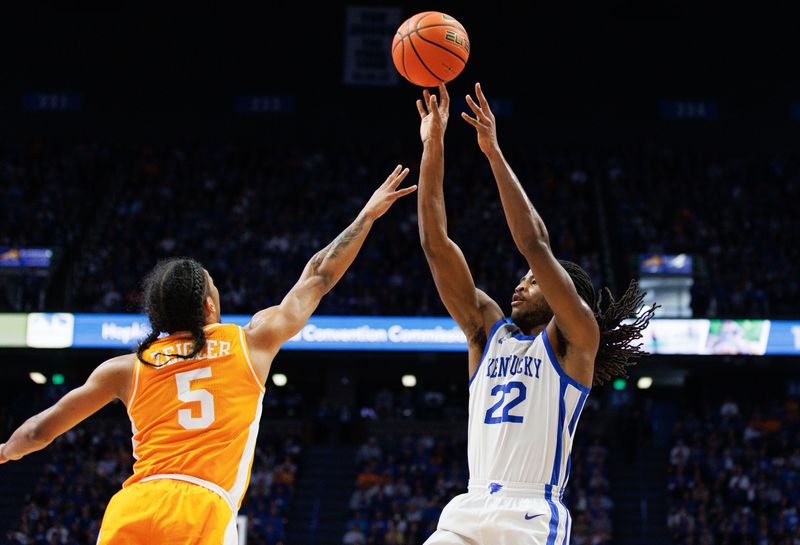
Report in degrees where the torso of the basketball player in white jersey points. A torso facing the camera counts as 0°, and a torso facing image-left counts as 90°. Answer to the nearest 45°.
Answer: approximately 45°

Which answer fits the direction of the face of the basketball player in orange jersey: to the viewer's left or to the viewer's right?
to the viewer's right

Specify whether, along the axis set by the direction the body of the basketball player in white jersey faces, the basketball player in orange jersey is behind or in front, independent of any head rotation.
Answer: in front

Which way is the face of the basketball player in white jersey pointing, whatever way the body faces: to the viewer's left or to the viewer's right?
to the viewer's left
